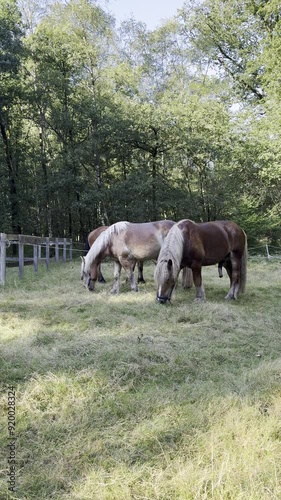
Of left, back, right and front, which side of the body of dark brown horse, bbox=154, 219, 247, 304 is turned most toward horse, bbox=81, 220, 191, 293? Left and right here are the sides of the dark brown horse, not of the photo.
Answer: right

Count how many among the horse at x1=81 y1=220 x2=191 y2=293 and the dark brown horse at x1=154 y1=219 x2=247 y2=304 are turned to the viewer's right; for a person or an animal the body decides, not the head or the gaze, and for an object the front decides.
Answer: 0

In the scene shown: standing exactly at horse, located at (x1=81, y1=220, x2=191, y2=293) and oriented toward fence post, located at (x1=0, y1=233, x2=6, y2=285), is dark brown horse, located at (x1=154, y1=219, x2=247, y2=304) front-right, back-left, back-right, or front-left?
back-left

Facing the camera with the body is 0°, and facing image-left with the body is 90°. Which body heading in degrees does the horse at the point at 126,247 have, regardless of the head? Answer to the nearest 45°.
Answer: approximately 90°

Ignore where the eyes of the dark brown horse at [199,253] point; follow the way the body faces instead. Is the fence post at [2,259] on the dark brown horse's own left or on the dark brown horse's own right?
on the dark brown horse's own right

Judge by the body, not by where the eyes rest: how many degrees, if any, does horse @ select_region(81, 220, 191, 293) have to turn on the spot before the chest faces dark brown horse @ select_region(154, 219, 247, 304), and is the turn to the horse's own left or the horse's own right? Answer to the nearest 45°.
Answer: approximately 135° to the horse's own left

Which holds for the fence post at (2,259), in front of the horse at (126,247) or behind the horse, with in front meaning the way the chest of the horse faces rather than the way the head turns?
in front

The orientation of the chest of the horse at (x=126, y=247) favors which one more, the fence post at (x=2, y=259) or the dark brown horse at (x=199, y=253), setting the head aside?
the fence post

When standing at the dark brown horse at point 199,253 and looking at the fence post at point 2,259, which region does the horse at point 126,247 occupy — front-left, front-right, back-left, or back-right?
front-right

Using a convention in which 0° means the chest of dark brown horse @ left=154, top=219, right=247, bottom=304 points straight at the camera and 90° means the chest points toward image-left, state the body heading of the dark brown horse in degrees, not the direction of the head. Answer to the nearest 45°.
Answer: approximately 45°
